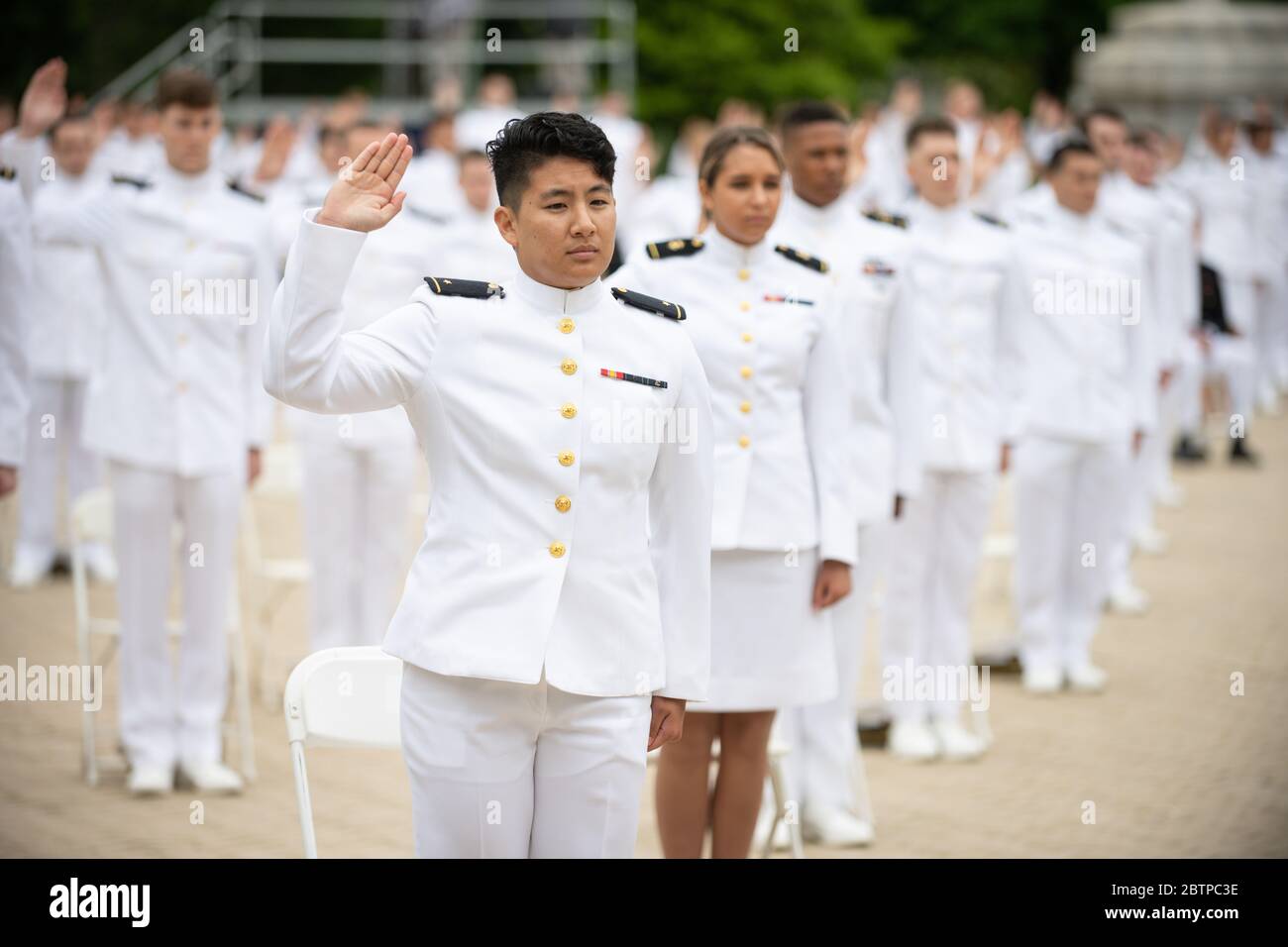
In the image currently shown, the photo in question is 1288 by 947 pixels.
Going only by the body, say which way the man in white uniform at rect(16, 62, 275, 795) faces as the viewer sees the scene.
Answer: toward the camera

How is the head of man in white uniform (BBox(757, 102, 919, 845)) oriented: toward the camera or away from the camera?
toward the camera

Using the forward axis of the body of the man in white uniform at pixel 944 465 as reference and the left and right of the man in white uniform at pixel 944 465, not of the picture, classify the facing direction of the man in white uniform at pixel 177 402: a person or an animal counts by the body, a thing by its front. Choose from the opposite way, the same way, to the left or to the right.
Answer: the same way

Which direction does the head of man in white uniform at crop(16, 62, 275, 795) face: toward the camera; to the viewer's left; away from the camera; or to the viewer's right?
toward the camera

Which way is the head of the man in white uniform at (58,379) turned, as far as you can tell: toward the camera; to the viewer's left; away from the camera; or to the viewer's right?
toward the camera

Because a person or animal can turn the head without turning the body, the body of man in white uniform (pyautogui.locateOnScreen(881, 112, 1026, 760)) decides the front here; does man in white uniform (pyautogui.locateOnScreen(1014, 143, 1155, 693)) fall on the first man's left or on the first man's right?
on the first man's left

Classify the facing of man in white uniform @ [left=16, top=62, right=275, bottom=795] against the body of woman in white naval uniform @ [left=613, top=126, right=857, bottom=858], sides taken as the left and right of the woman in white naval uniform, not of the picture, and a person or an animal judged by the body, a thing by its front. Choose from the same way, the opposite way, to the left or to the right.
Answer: the same way

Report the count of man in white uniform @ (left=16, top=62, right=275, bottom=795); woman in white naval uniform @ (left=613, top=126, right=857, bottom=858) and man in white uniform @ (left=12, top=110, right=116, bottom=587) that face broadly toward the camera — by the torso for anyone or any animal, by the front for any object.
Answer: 3

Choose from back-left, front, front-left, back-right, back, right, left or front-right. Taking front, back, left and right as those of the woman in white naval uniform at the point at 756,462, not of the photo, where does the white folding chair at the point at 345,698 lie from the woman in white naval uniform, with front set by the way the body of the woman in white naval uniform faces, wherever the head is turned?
front-right

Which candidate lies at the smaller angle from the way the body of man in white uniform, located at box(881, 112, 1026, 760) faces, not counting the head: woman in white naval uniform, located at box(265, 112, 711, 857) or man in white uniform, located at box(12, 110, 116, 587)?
the woman in white naval uniform

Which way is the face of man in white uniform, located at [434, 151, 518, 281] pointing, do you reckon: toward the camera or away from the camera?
toward the camera

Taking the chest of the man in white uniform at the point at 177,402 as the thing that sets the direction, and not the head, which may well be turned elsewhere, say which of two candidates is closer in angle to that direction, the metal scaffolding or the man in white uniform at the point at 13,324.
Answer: the man in white uniform

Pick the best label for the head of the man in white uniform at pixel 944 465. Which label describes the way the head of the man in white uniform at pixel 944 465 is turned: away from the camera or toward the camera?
toward the camera

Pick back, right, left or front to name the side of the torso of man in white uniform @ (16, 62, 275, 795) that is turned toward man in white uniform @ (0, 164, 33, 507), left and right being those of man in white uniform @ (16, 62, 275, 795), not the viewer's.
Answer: right

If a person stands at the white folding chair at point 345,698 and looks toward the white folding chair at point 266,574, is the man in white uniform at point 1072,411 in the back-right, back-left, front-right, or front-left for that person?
front-right

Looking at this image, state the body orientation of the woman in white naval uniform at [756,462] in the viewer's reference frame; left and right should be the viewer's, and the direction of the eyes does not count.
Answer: facing the viewer
